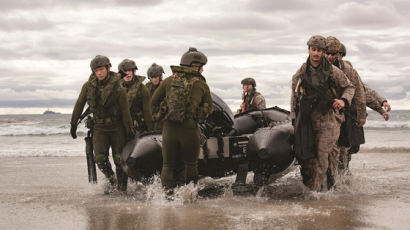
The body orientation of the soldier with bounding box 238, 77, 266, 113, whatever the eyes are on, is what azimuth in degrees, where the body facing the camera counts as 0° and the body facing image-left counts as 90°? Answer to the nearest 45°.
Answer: approximately 45°

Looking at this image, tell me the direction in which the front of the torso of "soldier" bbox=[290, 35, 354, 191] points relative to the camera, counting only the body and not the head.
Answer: toward the camera

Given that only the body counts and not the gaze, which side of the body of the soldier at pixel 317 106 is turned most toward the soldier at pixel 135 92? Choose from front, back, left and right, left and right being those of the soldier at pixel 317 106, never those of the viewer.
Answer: right

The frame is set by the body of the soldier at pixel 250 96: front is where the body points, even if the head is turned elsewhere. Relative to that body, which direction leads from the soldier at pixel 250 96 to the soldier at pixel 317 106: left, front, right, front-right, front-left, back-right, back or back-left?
front-left

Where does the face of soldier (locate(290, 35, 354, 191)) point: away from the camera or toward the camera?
toward the camera

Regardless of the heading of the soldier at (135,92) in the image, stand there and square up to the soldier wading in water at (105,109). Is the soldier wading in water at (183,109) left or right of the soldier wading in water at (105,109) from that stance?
left

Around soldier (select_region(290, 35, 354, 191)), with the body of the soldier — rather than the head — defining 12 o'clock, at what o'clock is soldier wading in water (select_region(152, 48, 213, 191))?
The soldier wading in water is roughly at 2 o'clock from the soldier.

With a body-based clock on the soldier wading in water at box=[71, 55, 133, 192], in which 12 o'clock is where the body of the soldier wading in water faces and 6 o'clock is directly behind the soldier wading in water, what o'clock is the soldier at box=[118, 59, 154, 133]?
The soldier is roughly at 7 o'clock from the soldier wading in water.

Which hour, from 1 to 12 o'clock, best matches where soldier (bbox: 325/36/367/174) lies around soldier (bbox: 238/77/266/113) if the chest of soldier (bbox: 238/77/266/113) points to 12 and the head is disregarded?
soldier (bbox: 325/36/367/174) is roughly at 10 o'clock from soldier (bbox: 238/77/266/113).

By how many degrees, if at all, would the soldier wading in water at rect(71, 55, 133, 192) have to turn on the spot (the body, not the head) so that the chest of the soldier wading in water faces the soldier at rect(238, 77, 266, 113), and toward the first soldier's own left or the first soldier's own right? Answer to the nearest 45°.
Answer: approximately 135° to the first soldier's own left

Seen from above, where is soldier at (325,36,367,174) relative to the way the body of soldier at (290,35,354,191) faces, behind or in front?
behind

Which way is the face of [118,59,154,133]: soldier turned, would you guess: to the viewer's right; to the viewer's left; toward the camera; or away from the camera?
toward the camera

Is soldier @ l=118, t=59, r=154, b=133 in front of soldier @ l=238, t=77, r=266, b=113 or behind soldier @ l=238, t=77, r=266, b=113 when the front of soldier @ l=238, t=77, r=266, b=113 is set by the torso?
in front

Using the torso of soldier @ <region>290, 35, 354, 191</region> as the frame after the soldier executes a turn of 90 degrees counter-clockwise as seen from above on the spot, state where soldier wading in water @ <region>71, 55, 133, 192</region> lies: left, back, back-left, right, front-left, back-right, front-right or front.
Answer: back
